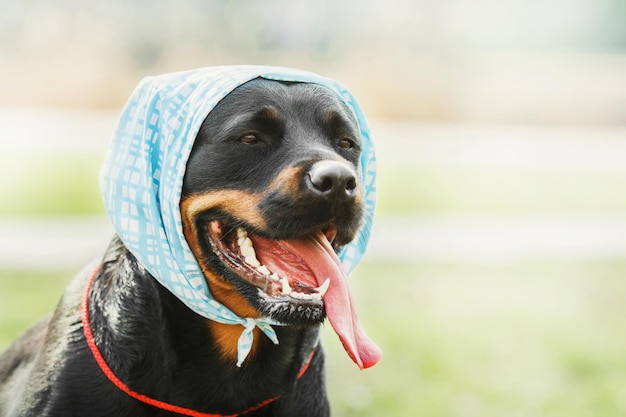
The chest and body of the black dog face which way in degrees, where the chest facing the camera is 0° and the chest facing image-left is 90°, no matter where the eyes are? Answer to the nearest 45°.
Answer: approximately 315°
